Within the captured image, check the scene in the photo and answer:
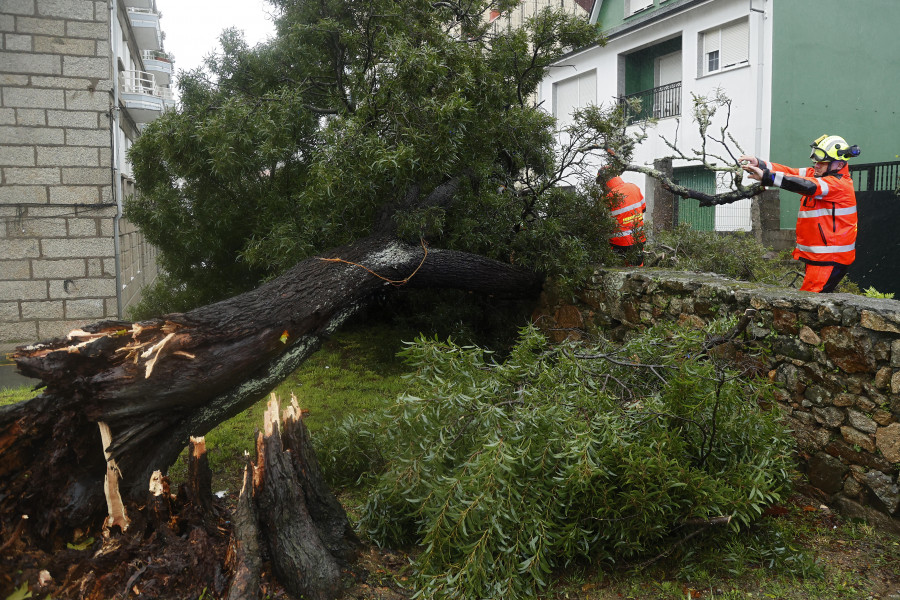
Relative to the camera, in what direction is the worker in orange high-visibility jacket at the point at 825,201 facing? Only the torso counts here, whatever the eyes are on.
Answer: to the viewer's left

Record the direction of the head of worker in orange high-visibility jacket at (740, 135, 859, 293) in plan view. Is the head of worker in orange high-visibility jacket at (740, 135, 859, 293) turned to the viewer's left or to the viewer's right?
to the viewer's left

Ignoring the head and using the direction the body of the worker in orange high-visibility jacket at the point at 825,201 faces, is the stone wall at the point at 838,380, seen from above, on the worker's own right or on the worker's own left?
on the worker's own left

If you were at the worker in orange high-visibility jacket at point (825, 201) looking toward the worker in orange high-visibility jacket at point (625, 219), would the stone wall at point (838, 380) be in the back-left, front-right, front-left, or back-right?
back-left
